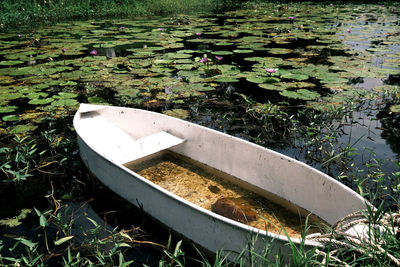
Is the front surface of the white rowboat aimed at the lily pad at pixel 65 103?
yes

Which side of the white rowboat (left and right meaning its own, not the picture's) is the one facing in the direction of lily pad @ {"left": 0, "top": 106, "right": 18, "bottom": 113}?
front

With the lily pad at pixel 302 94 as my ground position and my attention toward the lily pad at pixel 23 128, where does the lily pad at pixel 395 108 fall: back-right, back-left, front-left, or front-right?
back-left

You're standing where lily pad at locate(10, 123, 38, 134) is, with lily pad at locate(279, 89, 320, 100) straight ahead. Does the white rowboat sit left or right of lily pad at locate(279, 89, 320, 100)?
right

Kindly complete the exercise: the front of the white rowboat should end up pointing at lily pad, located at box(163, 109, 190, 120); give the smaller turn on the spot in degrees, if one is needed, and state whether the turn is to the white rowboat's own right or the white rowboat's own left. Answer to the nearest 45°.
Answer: approximately 45° to the white rowboat's own right

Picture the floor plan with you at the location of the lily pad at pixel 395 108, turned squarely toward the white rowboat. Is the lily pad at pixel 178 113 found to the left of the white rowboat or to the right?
right

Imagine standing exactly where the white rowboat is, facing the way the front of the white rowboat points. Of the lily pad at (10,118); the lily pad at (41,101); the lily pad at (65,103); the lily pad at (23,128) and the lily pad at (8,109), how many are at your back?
0

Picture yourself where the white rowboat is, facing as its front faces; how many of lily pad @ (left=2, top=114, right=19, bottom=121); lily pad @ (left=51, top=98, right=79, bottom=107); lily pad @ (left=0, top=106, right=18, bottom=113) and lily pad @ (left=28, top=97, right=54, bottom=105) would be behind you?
0

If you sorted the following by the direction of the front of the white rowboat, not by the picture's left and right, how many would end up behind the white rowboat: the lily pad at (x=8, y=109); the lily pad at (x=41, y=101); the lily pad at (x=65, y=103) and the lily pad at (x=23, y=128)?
0

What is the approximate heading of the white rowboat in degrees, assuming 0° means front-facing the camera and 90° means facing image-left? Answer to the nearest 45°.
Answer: approximately 135°

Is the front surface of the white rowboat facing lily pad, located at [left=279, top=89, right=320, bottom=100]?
no

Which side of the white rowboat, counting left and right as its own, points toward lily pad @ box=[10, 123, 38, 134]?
front
